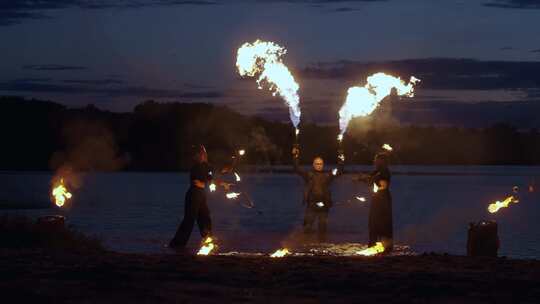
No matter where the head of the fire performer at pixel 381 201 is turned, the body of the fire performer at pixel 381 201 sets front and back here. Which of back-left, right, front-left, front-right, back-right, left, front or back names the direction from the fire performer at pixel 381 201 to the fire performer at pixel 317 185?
front-right

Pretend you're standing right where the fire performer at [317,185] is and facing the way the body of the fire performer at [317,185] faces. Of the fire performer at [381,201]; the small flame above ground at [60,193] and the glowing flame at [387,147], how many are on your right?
1

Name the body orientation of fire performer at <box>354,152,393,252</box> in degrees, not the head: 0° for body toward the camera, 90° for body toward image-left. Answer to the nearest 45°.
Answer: approximately 90°

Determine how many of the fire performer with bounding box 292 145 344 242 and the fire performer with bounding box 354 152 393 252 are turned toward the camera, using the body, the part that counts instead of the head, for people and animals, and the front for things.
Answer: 1

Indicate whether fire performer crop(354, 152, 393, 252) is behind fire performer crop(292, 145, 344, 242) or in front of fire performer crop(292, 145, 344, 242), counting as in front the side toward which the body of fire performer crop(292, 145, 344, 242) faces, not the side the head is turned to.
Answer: in front

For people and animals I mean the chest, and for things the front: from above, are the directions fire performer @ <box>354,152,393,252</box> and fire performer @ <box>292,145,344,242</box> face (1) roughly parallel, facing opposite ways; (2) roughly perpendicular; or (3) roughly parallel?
roughly perpendicular

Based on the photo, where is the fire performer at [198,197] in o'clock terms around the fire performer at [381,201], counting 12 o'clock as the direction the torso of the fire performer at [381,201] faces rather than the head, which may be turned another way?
the fire performer at [198,197] is roughly at 12 o'clock from the fire performer at [381,201].

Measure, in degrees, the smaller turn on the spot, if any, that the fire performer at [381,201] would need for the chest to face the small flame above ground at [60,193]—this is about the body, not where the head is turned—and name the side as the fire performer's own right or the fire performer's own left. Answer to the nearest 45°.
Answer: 0° — they already face it

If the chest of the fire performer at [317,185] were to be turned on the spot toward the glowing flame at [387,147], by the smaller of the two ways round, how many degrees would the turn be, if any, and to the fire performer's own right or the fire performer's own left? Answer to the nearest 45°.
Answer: approximately 45° to the fire performer's own left

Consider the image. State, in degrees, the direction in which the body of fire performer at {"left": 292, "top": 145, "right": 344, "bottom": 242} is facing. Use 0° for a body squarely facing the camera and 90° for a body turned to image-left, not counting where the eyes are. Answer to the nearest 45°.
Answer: approximately 0°

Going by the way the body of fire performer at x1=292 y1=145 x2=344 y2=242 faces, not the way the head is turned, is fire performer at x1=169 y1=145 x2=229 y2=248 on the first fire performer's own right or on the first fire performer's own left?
on the first fire performer's own right

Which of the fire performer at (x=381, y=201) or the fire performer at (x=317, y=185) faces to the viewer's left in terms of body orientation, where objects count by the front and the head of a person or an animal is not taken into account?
the fire performer at (x=381, y=201)

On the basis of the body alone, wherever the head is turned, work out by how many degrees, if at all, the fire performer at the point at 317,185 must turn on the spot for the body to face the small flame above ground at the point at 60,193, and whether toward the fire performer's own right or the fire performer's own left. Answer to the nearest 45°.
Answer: approximately 90° to the fire performer's own right
